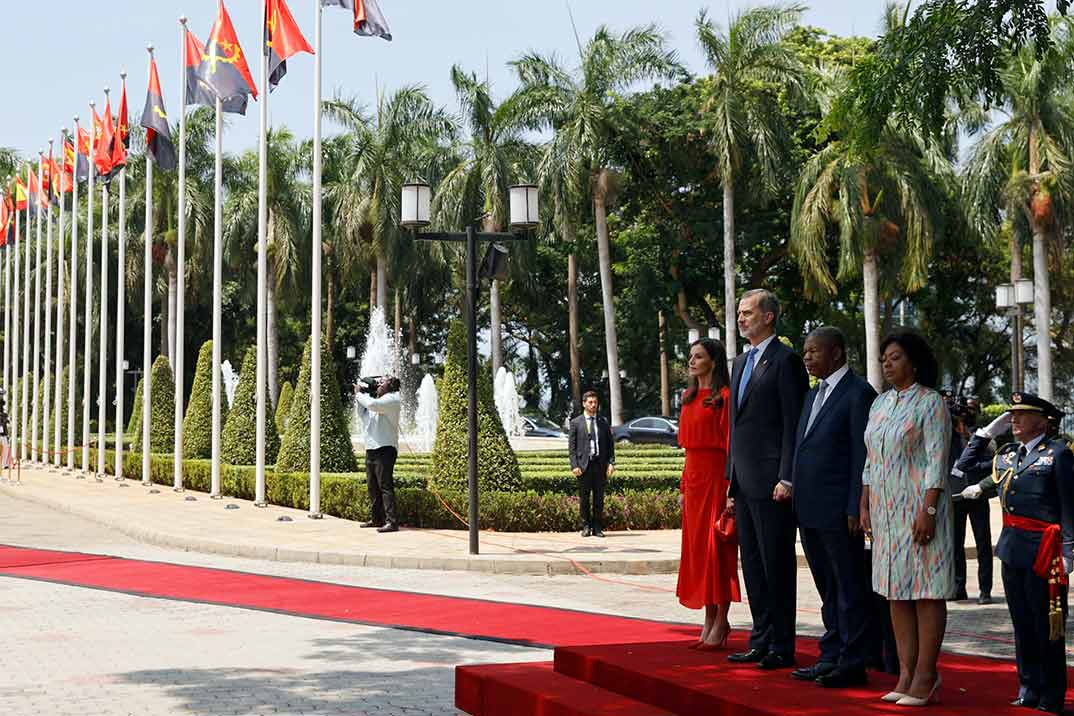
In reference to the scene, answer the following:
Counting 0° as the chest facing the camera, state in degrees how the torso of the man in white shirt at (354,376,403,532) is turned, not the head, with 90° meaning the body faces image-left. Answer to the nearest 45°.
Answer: approximately 90°

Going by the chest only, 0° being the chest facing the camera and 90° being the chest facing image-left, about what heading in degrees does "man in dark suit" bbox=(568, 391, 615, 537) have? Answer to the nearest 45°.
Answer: approximately 0°

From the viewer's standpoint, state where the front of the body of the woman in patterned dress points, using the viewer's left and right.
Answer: facing the viewer and to the left of the viewer

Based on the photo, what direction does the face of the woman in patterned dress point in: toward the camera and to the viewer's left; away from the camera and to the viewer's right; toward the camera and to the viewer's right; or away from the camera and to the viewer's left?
toward the camera and to the viewer's left

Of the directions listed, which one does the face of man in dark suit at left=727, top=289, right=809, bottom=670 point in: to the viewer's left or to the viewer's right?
to the viewer's left

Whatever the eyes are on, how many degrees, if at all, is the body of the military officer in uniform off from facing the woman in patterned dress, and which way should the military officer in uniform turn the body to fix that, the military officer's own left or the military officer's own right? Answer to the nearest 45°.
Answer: approximately 45° to the military officer's own left

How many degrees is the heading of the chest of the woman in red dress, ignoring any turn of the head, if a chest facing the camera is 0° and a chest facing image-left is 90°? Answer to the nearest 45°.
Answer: approximately 45°

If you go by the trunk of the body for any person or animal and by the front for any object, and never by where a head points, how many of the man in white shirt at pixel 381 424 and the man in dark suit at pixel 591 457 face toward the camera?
1

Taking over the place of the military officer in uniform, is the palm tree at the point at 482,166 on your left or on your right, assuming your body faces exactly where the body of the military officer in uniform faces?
on your right

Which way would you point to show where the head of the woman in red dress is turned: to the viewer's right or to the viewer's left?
to the viewer's left

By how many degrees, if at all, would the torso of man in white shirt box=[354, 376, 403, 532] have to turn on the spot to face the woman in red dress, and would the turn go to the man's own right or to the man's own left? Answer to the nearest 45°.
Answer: approximately 90° to the man's own left

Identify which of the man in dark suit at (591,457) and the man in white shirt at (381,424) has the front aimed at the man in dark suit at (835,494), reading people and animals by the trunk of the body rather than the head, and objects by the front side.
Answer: the man in dark suit at (591,457)

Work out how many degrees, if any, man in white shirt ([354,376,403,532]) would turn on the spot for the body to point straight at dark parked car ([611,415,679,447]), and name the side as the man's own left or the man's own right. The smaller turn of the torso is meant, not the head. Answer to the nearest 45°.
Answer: approximately 90° to the man's own right
